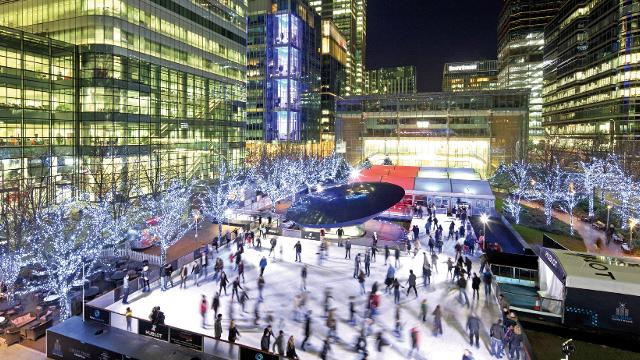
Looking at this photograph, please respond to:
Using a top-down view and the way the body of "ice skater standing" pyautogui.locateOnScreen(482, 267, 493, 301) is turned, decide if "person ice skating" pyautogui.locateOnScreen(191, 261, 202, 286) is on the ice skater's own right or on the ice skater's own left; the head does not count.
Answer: on the ice skater's own left

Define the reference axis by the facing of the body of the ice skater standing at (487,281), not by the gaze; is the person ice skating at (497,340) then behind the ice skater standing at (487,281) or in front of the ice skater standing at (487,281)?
behind

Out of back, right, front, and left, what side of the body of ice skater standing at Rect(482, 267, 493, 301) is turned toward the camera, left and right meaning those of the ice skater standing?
back

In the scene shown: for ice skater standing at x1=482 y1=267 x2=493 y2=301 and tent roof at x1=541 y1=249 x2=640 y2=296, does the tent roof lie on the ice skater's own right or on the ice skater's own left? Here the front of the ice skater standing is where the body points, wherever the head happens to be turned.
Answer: on the ice skater's own right

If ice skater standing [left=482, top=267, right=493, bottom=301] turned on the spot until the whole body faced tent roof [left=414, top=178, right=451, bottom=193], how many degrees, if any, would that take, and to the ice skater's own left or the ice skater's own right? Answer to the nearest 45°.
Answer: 0° — they already face it

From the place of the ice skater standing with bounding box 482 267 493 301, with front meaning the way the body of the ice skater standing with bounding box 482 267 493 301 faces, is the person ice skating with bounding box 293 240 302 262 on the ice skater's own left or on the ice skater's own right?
on the ice skater's own left

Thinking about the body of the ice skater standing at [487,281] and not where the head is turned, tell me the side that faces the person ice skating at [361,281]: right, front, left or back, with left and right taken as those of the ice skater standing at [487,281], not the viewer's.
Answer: left

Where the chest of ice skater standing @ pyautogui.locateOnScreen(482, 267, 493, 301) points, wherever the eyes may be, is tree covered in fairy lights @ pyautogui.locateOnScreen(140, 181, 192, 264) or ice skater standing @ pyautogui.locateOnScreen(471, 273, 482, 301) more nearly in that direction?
the tree covered in fairy lights

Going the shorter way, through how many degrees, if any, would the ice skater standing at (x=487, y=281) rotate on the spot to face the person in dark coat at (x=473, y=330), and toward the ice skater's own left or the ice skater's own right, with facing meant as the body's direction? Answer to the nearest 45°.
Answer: approximately 180°
